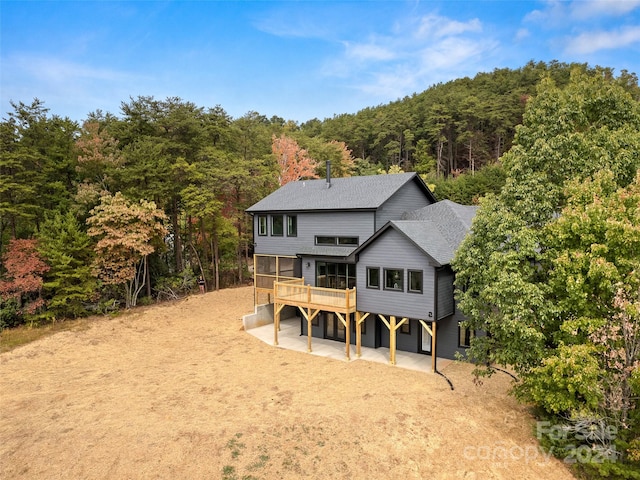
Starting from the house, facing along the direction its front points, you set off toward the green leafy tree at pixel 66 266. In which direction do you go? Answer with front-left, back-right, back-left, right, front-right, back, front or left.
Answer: back-left

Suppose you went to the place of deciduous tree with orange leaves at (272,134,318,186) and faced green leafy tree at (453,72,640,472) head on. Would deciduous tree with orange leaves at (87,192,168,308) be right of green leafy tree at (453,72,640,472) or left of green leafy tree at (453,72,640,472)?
right

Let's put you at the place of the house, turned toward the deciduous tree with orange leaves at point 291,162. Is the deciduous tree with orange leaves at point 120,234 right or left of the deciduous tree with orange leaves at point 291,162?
left

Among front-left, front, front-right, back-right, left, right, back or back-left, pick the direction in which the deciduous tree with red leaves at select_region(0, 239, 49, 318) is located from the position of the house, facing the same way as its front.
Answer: back-left

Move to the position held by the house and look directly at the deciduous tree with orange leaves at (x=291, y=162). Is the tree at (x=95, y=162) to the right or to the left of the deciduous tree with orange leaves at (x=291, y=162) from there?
left

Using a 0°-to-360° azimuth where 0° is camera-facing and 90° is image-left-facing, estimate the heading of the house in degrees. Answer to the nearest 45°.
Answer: approximately 225°
